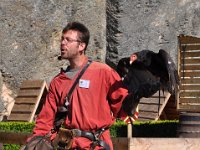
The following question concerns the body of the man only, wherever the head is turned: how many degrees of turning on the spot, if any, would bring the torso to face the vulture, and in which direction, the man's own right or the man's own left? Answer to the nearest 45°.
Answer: approximately 135° to the man's own left

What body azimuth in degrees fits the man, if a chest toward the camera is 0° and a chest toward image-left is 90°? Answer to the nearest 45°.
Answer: approximately 45°

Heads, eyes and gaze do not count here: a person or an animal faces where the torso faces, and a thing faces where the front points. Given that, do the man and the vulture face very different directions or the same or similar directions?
very different directions
